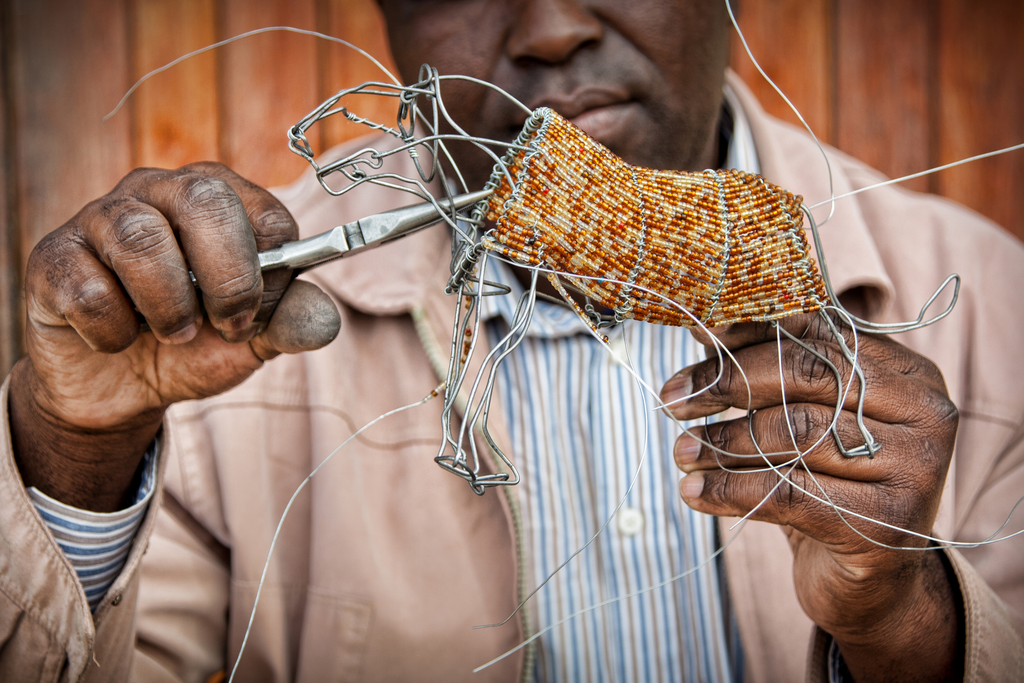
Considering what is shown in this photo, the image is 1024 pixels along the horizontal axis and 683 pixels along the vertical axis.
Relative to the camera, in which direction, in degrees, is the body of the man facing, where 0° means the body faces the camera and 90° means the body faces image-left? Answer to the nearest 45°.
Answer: approximately 0°
